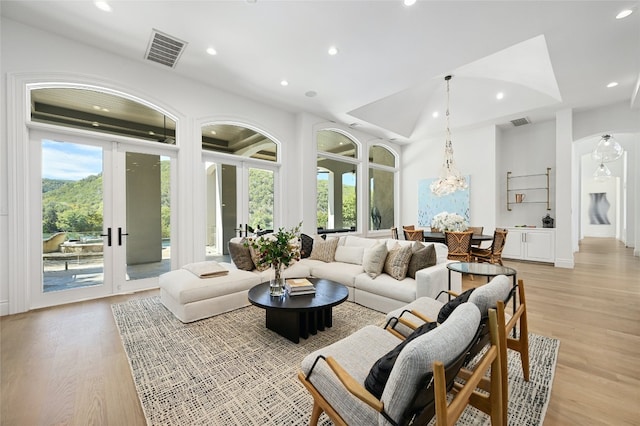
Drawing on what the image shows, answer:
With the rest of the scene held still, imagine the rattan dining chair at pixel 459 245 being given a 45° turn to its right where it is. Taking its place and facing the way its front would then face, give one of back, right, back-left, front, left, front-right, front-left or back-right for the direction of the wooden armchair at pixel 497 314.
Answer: back-right

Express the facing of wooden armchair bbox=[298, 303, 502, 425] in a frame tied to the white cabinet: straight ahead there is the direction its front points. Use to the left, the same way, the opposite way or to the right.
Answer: to the right

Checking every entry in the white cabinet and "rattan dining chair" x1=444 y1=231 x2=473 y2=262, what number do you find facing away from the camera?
1

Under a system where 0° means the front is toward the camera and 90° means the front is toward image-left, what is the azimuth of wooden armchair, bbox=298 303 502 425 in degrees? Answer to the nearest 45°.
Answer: approximately 135°

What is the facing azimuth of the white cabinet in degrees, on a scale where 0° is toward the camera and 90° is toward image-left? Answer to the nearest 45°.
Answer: approximately 0°

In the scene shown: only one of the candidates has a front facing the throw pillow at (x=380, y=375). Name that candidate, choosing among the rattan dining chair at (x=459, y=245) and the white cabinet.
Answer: the white cabinet

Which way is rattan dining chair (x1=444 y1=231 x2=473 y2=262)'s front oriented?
away from the camera

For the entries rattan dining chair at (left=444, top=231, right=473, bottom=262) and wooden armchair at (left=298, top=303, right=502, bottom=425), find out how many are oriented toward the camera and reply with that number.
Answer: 0

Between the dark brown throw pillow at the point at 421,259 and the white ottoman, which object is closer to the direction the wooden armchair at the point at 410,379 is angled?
the white ottoman

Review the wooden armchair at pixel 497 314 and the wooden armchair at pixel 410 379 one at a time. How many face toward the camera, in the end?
0

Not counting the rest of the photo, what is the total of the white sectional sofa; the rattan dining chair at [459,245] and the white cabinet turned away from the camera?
1

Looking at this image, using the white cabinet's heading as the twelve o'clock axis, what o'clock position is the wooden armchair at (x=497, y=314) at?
The wooden armchair is roughly at 12 o'clock from the white cabinet.

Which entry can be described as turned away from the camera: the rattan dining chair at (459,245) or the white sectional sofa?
the rattan dining chair

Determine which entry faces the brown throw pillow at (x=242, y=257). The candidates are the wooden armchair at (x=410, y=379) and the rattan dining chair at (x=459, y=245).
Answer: the wooden armchair

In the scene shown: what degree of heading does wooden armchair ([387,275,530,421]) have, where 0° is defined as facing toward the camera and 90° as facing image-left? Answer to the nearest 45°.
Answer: approximately 135°

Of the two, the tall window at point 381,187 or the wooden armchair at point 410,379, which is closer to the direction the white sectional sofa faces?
the wooden armchair
